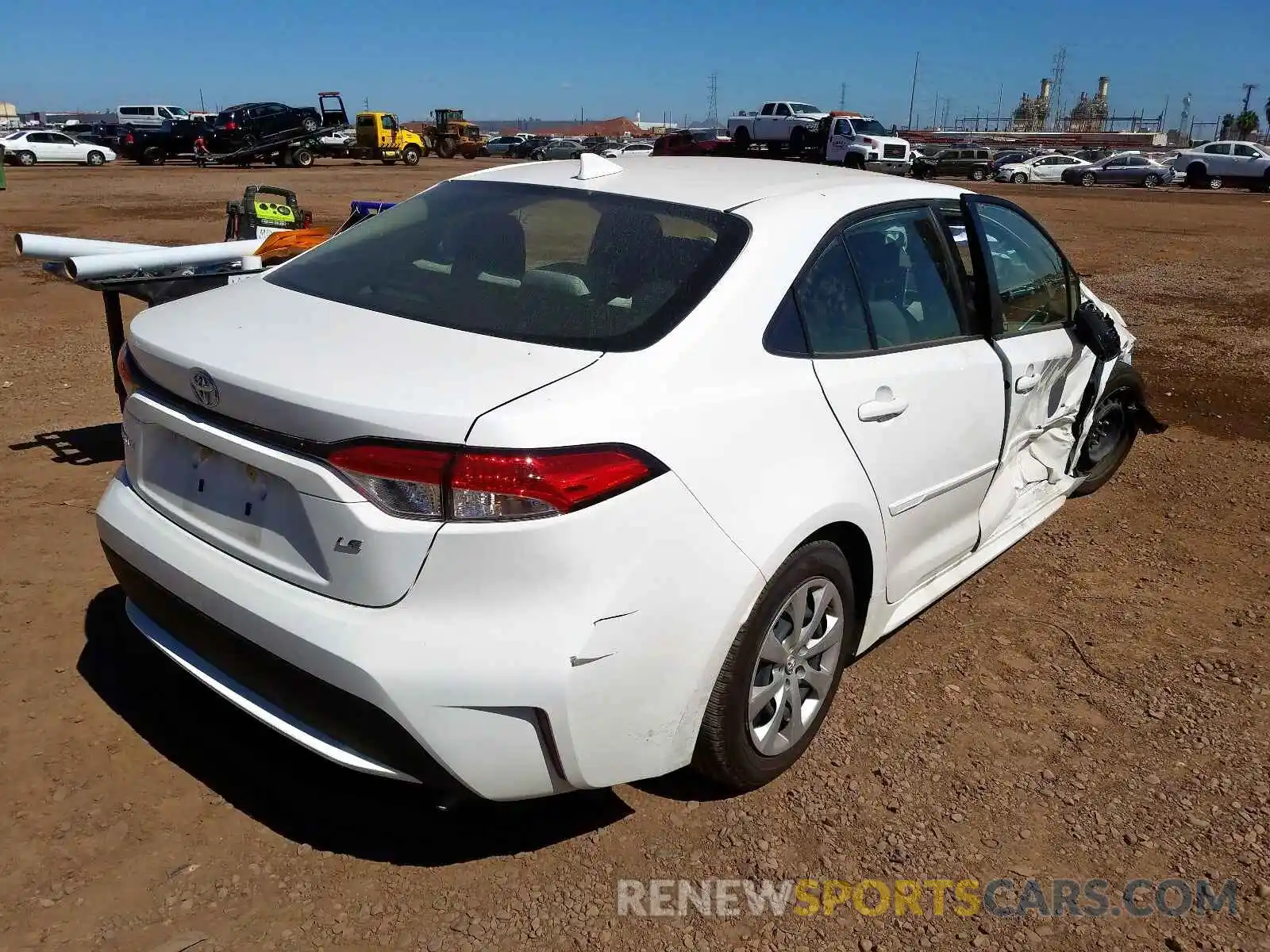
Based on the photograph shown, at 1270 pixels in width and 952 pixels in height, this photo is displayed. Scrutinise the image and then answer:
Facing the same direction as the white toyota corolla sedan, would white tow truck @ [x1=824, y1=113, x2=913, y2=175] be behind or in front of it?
in front

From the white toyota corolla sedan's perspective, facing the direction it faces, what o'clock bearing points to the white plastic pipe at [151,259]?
The white plastic pipe is roughly at 9 o'clock from the white toyota corolla sedan.

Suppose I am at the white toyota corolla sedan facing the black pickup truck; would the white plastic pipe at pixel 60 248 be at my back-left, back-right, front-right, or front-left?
front-left

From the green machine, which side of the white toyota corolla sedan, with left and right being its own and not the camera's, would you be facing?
left

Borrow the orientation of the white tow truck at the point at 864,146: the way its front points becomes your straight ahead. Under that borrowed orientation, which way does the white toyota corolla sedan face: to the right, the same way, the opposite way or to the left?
to the left

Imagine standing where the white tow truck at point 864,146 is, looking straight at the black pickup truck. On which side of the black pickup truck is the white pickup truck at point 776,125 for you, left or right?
right

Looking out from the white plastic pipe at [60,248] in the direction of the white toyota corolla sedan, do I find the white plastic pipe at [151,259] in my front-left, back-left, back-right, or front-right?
front-left

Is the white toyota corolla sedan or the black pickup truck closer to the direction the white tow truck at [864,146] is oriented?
the white toyota corolla sedan

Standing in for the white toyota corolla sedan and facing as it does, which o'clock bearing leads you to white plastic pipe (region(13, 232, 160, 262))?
The white plastic pipe is roughly at 9 o'clock from the white toyota corolla sedan.

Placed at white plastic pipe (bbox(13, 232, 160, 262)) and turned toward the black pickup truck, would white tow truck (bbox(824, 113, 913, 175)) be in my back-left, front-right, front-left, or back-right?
front-right

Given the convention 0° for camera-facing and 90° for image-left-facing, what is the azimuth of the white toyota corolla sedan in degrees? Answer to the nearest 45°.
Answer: approximately 225°

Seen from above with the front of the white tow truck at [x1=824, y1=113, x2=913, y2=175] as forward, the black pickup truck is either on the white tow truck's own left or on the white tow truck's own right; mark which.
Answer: on the white tow truck's own right

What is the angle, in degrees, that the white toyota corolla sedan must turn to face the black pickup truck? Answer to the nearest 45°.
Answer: approximately 90° to its left

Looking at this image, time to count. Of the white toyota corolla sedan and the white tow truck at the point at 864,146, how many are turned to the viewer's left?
0

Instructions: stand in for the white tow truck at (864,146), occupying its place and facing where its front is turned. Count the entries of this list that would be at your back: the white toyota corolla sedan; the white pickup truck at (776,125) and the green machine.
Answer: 1
